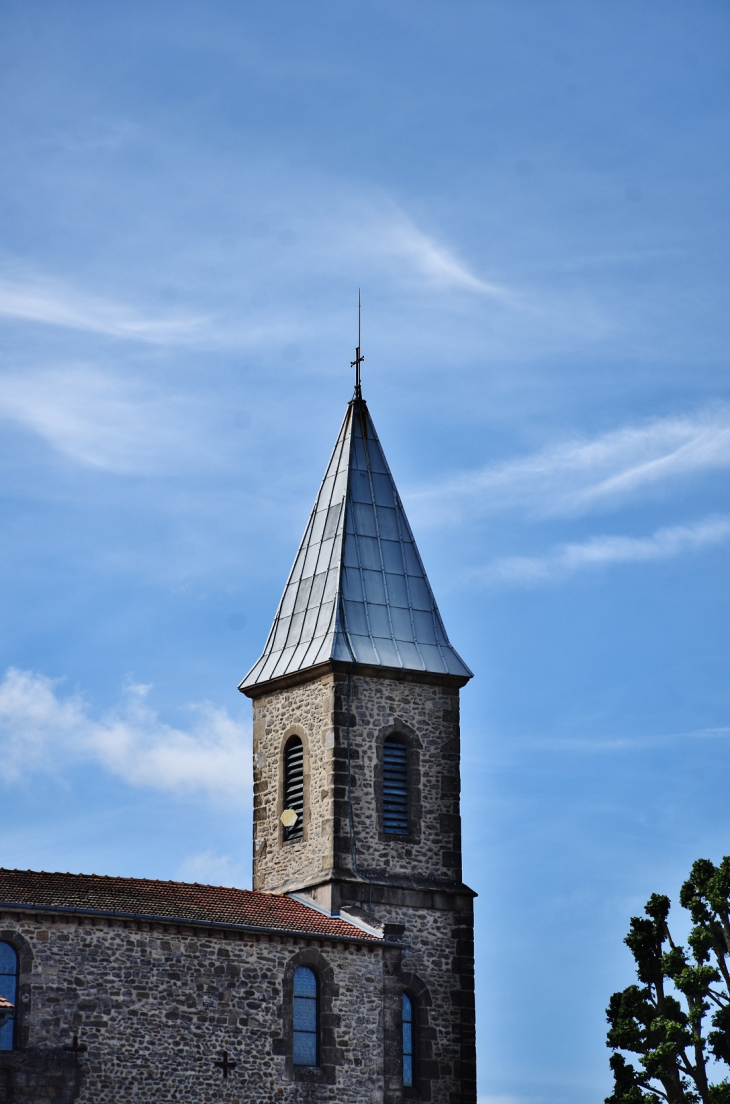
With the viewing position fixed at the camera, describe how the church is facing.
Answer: facing away from the viewer and to the right of the viewer
